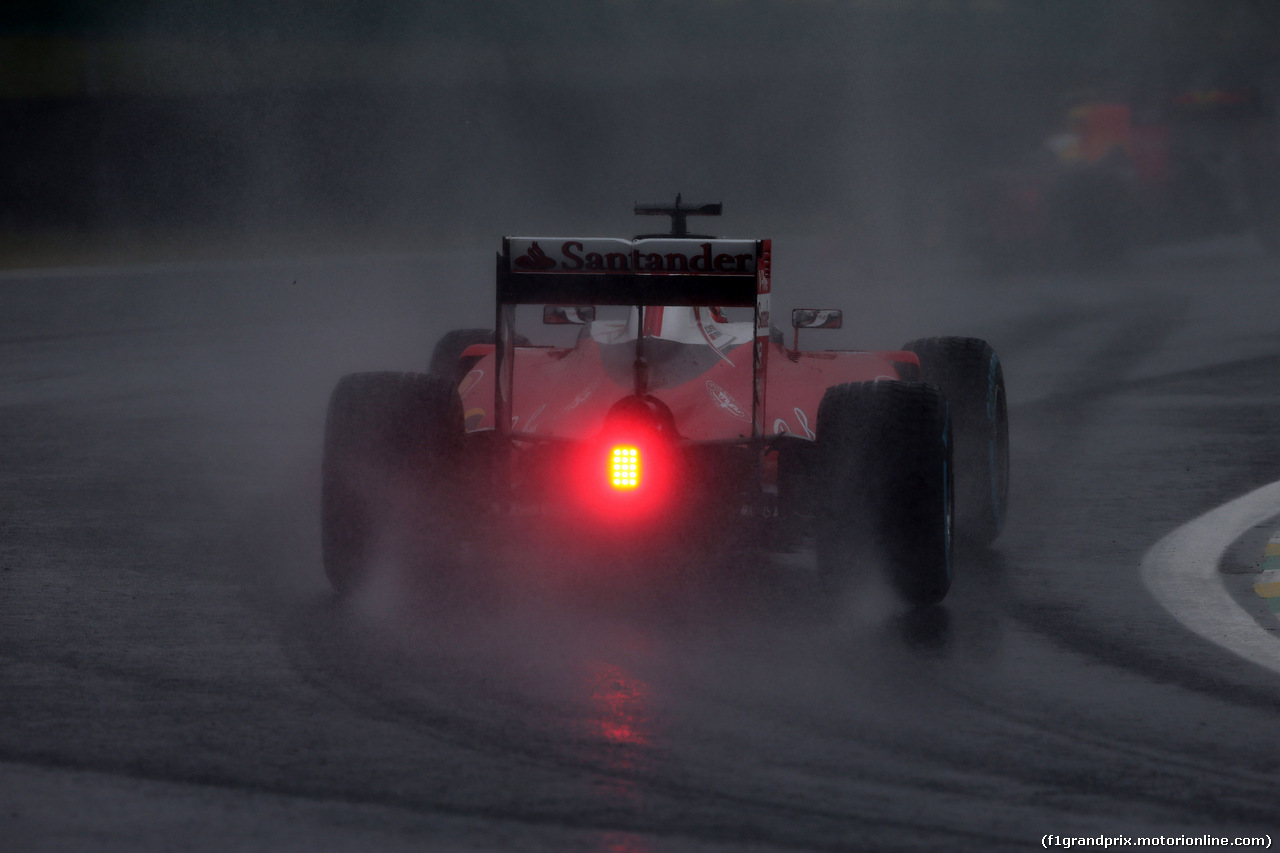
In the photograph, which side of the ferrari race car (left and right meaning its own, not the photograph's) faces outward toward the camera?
back
